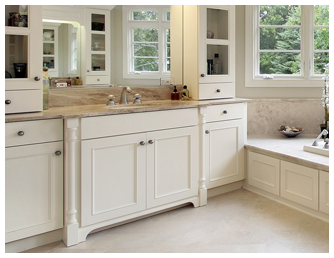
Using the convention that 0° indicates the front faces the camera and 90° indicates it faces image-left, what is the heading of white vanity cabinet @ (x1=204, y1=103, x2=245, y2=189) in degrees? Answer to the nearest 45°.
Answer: approximately 315°

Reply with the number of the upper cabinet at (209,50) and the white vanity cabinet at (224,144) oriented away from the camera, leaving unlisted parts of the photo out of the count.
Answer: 0

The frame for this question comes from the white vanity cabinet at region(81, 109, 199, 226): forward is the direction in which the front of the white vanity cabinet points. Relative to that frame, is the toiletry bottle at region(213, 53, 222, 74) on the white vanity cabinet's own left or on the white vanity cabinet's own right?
on the white vanity cabinet's own left

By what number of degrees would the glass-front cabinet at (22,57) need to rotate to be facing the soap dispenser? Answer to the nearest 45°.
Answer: approximately 135° to its left
